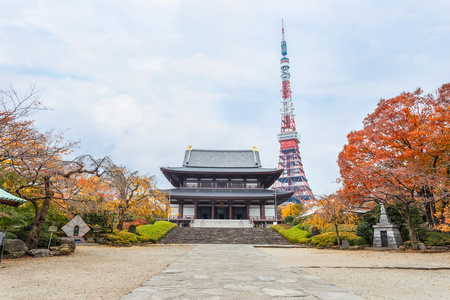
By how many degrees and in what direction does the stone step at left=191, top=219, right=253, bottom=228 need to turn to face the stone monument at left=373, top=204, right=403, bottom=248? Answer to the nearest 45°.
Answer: approximately 45° to its left

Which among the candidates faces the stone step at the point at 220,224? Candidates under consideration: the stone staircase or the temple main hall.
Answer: the temple main hall

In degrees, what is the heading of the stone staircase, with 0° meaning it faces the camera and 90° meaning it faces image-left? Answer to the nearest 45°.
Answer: approximately 0°

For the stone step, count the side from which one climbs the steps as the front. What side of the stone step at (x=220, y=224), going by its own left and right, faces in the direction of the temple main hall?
back

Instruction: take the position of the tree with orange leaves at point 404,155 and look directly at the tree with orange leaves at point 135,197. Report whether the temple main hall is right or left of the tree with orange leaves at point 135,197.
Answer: right

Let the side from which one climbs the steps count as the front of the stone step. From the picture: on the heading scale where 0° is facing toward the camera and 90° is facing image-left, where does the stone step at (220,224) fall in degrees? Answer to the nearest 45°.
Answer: approximately 0°

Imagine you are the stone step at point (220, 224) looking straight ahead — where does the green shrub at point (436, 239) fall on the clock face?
The green shrub is roughly at 11 o'clock from the stone step.

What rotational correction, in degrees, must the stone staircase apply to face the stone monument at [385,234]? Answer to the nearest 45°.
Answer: approximately 45° to its left

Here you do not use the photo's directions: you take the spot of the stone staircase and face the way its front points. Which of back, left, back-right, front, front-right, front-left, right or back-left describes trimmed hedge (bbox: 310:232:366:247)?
front-left
